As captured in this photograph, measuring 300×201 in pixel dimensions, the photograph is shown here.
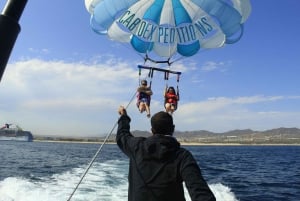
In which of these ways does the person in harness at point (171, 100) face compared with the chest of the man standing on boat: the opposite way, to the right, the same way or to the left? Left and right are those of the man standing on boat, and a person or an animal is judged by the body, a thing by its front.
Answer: the opposite way

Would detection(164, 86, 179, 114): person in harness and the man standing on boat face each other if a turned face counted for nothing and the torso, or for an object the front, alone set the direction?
yes

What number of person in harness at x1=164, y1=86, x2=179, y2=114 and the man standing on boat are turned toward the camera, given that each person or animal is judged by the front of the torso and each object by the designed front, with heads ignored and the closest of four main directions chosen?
1

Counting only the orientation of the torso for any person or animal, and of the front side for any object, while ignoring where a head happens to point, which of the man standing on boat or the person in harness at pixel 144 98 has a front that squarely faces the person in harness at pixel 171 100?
the man standing on boat

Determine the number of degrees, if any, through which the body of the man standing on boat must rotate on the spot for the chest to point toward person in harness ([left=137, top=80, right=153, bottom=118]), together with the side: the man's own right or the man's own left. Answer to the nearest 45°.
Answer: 0° — they already face them

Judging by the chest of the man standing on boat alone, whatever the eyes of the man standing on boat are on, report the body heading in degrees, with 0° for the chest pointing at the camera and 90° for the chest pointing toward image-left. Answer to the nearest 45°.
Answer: approximately 180°

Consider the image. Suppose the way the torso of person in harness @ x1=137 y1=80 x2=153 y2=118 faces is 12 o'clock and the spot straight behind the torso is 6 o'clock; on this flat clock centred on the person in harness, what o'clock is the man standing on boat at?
The man standing on boat is roughly at 12 o'clock from the person in harness.

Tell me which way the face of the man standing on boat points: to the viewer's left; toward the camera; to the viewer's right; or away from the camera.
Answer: away from the camera

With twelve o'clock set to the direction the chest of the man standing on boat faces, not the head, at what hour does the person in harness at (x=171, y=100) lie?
The person in harness is roughly at 12 o'clock from the man standing on boat.

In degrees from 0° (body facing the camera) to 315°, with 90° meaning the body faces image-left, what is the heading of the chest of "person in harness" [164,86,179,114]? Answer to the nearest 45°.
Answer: approximately 0°

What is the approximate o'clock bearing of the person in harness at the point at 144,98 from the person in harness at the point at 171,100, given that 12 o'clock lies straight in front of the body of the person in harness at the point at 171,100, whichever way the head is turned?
the person in harness at the point at 144,98 is roughly at 2 o'clock from the person in harness at the point at 171,100.

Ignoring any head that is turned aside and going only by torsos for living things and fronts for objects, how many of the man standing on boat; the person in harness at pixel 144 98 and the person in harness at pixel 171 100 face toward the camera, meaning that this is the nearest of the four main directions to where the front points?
2
